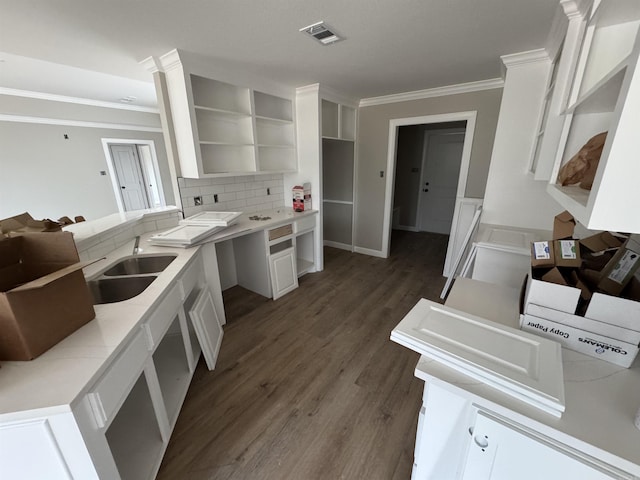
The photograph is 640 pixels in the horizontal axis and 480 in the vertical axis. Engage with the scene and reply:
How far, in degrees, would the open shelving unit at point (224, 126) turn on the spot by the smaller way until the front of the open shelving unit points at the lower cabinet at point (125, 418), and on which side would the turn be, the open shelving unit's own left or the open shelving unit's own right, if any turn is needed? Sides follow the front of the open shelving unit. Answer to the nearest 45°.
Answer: approximately 45° to the open shelving unit's own right

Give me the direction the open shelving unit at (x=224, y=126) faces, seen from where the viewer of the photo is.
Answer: facing the viewer and to the right of the viewer

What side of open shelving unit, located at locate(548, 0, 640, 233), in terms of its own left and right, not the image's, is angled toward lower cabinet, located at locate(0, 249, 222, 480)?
front

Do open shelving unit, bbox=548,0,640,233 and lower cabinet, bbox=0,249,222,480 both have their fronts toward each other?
yes

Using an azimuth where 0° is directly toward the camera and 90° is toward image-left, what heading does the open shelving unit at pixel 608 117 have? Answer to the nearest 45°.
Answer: approximately 45°

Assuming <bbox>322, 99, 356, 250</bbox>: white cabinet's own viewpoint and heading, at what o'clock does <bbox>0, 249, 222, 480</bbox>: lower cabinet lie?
The lower cabinet is roughly at 2 o'clock from the white cabinet.

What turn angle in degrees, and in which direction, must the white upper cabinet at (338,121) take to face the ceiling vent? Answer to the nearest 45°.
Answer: approximately 45° to its right

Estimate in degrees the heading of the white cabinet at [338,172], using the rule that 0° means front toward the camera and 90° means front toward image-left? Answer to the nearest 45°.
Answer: approximately 315°

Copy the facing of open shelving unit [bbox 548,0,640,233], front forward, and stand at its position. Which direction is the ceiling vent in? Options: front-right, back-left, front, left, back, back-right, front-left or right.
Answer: front-right

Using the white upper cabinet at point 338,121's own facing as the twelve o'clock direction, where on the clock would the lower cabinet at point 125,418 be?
The lower cabinet is roughly at 2 o'clock from the white upper cabinet.

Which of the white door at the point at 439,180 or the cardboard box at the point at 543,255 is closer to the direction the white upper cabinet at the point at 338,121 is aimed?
the cardboard box

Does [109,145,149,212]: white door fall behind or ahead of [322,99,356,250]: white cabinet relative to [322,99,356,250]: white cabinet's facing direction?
behind

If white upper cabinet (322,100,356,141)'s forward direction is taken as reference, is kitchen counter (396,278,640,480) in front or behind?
in front

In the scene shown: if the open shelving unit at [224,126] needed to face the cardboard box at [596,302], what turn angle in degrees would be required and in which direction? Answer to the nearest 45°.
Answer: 0° — it already faces it

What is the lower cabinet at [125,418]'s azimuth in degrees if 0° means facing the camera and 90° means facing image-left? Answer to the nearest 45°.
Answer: approximately 315°
